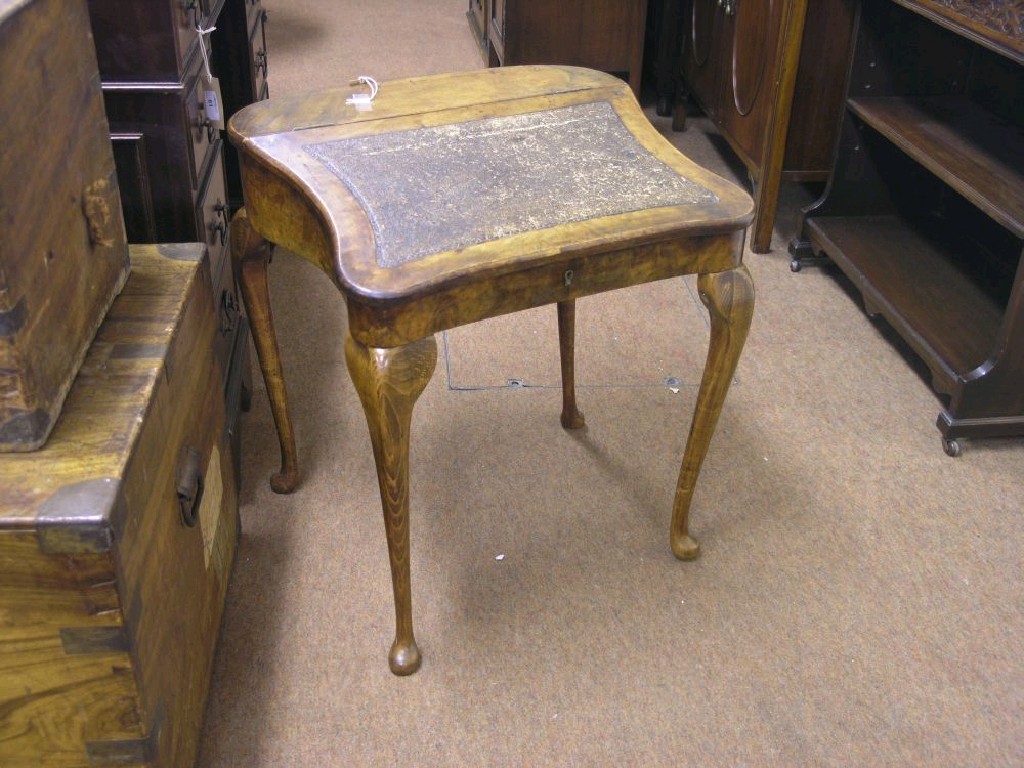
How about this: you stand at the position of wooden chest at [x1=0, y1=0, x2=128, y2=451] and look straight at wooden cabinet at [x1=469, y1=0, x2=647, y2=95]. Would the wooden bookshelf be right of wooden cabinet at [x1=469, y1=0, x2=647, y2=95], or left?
right

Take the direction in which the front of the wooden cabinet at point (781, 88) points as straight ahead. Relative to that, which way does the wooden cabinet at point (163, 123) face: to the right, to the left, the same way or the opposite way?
the opposite way

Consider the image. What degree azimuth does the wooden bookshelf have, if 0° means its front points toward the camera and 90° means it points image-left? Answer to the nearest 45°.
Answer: approximately 45°

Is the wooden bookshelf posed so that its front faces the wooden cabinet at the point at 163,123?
yes

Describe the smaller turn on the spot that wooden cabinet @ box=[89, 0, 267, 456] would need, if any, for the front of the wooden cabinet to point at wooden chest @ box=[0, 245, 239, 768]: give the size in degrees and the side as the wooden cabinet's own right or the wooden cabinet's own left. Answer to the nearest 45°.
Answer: approximately 90° to the wooden cabinet's own right

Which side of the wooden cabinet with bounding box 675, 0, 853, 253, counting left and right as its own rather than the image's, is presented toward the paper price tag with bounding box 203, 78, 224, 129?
front

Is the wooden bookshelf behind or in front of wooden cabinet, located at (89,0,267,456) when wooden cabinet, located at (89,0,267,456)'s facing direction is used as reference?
in front

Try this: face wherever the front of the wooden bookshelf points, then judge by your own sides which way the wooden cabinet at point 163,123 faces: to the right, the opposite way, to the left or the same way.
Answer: the opposite way

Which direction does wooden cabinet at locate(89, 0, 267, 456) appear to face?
to the viewer's right
